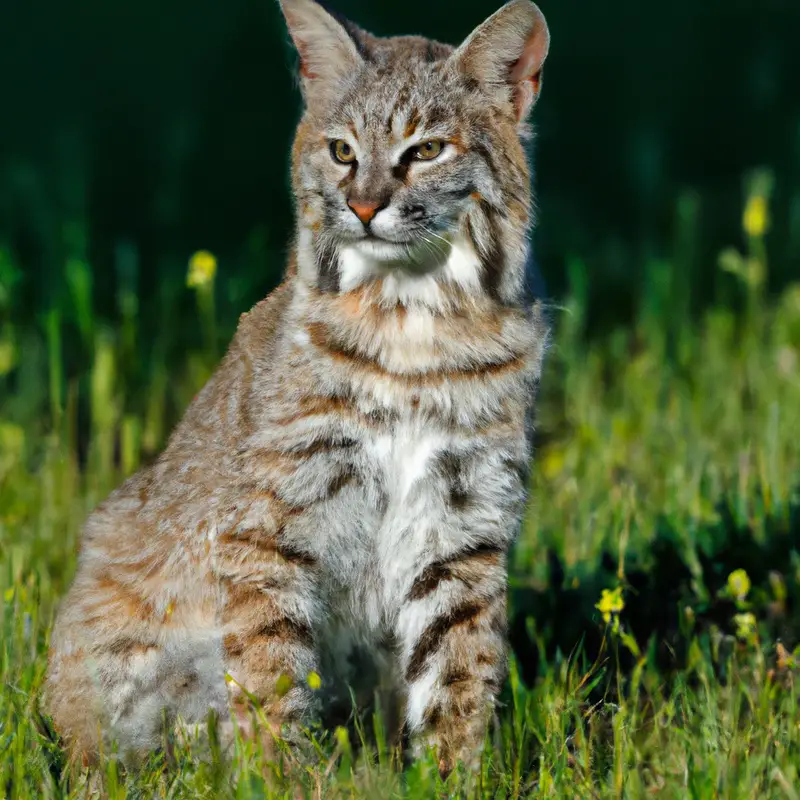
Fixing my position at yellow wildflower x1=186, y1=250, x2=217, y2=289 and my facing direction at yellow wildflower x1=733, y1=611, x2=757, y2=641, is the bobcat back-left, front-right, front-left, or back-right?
front-right

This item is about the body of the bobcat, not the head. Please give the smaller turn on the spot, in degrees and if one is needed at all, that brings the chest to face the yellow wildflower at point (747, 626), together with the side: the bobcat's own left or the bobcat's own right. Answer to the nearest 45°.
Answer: approximately 45° to the bobcat's own left

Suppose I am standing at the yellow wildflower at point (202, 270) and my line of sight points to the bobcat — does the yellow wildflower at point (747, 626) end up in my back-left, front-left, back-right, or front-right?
front-left

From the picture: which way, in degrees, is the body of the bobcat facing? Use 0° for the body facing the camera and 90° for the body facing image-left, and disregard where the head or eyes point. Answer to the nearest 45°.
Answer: approximately 315°

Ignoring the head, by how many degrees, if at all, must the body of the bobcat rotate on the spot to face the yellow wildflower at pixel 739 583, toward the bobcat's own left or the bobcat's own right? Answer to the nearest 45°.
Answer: approximately 45° to the bobcat's own left

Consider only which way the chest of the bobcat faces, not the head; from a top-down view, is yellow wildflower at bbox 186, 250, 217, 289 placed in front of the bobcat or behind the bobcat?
behind
